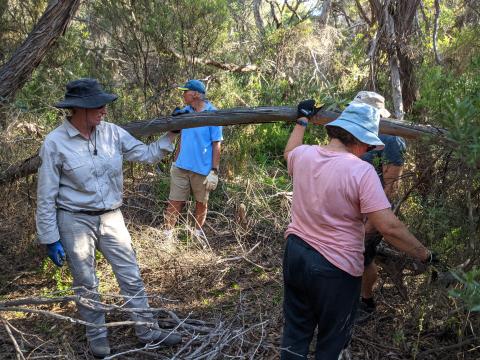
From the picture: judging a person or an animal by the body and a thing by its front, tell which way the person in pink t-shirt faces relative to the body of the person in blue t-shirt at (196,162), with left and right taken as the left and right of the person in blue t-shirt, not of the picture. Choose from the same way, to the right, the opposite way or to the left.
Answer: the opposite way

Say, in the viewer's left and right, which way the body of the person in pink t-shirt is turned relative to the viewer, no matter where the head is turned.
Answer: facing away from the viewer and to the right of the viewer

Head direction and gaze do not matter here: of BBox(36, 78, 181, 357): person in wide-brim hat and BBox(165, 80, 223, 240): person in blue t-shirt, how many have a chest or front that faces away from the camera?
0

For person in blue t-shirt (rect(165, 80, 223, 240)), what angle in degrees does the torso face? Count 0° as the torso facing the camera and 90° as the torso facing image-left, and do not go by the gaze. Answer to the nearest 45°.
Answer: approximately 45°

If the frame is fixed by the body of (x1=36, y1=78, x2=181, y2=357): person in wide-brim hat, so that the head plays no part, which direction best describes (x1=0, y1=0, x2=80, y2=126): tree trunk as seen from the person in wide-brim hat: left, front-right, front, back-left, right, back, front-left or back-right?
back-left

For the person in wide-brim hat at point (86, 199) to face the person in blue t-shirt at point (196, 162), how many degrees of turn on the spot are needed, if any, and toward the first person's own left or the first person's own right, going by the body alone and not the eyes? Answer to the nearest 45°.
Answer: approximately 90° to the first person's own left

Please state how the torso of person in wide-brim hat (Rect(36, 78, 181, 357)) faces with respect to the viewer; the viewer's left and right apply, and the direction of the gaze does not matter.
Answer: facing the viewer and to the right of the viewer

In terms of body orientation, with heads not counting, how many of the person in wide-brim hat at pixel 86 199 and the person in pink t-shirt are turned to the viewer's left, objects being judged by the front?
0

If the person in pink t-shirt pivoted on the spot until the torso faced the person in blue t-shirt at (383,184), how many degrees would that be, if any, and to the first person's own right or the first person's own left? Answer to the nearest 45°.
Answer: approximately 45° to the first person's own left

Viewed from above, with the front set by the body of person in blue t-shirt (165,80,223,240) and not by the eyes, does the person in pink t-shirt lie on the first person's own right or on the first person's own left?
on the first person's own left

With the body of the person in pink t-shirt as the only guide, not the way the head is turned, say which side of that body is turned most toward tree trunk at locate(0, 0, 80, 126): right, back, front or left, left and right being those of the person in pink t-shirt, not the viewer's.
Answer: left
